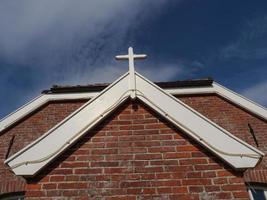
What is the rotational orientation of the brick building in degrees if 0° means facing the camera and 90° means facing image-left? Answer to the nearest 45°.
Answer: approximately 0°
